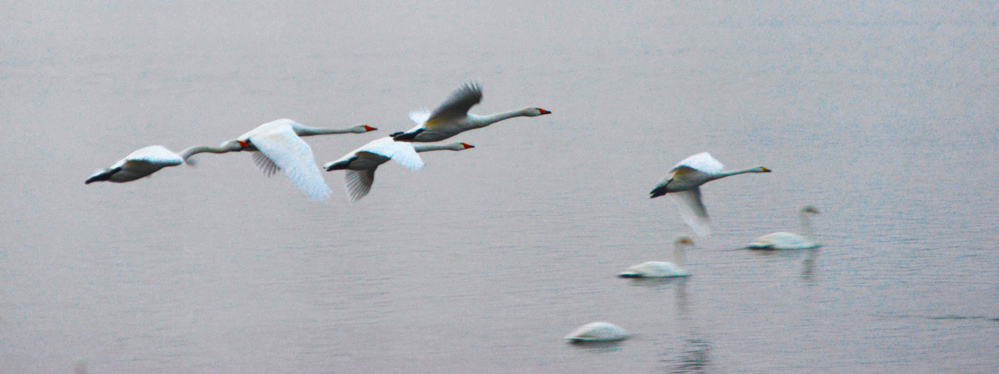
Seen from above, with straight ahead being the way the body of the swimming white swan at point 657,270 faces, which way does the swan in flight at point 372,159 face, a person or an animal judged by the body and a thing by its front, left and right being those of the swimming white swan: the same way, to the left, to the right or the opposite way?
the same way

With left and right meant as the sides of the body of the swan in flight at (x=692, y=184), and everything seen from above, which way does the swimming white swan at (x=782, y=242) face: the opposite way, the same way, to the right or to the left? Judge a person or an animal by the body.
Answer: the same way

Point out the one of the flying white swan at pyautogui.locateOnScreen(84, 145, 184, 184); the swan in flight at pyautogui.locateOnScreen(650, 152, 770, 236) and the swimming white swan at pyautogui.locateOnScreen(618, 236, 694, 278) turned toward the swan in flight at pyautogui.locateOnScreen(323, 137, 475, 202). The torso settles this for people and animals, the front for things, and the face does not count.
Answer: the flying white swan

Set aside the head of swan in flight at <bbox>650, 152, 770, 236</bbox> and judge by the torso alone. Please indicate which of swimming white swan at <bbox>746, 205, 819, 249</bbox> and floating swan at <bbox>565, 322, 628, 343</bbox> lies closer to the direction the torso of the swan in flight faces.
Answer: the swimming white swan

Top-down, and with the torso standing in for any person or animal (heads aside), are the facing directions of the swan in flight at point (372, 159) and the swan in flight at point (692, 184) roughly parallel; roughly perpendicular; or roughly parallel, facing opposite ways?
roughly parallel

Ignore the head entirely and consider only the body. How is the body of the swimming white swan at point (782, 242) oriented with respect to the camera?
to the viewer's right

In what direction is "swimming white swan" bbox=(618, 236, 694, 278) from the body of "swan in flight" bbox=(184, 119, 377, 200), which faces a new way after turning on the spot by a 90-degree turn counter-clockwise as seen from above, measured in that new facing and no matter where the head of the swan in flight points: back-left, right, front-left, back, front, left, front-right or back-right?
front-right

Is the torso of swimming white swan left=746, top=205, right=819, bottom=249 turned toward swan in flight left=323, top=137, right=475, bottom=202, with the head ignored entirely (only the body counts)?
no

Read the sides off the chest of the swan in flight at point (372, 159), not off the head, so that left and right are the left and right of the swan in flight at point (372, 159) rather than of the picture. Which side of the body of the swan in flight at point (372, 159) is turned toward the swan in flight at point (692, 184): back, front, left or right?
front

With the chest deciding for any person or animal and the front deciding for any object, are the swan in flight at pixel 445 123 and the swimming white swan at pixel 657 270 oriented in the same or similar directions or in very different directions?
same or similar directions

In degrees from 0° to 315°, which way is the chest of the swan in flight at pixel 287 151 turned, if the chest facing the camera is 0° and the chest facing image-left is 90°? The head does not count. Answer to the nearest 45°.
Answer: approximately 270°

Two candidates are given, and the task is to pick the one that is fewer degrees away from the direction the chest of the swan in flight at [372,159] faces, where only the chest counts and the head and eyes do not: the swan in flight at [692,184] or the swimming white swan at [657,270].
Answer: the swan in flight

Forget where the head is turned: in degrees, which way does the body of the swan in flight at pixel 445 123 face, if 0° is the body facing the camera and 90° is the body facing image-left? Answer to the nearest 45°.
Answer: approximately 270°

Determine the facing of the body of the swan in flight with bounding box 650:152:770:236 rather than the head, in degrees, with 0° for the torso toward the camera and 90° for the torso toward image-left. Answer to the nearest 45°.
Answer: approximately 270°
